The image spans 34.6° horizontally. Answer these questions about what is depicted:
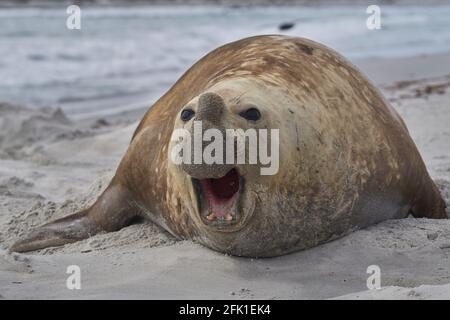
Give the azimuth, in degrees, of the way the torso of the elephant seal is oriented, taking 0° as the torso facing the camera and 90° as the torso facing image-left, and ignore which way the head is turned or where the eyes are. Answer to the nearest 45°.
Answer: approximately 0°

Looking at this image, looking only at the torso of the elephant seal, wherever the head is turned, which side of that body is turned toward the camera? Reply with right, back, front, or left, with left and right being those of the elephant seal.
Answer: front
